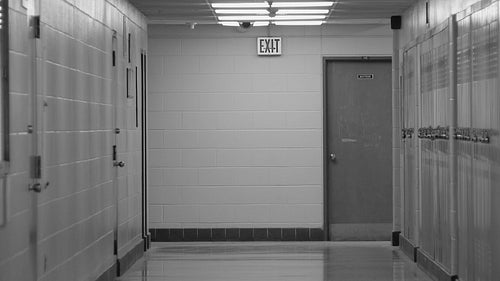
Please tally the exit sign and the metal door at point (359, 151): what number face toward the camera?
2

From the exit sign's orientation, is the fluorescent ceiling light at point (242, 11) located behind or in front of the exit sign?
in front

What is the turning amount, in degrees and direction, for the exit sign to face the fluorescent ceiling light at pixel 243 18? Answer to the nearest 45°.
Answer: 0° — it already faces it

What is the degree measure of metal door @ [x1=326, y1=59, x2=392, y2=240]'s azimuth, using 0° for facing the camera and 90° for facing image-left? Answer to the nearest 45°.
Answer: approximately 0°

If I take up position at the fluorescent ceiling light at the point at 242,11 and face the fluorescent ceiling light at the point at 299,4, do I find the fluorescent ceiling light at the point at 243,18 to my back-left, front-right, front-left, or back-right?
back-left

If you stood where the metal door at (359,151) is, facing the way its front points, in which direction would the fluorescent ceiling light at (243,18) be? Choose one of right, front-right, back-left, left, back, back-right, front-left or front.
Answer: front-right

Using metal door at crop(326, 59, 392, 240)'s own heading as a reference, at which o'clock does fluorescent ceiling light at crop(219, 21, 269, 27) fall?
The fluorescent ceiling light is roughly at 2 o'clock from the metal door.

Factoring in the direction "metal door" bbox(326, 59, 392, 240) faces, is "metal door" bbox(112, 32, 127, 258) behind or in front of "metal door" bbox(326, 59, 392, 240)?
in front
